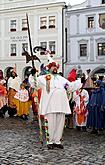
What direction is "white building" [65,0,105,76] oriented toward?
toward the camera

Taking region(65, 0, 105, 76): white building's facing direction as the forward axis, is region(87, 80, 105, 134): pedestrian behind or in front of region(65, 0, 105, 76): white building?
in front

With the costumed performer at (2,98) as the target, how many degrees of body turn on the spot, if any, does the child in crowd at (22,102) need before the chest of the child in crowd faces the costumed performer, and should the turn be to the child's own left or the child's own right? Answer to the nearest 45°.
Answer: approximately 135° to the child's own right

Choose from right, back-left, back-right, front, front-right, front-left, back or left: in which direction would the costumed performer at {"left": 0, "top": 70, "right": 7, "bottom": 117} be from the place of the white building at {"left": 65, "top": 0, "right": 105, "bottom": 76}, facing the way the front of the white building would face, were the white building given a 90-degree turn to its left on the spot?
right

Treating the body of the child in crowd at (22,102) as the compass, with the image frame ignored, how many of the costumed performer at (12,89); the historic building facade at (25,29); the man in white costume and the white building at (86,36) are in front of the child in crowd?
1

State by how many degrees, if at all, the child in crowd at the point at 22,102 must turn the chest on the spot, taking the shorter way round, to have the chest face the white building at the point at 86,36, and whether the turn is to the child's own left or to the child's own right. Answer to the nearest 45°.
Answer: approximately 180°

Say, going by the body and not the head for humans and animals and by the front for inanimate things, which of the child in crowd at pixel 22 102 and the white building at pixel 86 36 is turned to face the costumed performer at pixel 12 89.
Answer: the white building

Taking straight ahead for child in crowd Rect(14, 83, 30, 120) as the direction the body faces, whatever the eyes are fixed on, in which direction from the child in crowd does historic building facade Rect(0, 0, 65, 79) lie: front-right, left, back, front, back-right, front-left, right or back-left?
back

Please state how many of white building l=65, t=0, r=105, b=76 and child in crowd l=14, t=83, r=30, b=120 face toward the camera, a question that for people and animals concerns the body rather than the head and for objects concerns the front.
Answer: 2

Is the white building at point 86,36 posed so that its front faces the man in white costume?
yes

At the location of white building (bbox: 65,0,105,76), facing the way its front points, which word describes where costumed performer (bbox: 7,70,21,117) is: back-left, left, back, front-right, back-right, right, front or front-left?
front

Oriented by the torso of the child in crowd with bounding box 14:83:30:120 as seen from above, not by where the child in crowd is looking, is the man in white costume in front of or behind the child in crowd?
in front

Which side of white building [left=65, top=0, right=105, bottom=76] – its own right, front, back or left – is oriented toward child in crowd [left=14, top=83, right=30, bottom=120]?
front

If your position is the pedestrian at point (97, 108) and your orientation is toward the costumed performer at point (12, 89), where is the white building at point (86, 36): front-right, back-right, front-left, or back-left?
front-right

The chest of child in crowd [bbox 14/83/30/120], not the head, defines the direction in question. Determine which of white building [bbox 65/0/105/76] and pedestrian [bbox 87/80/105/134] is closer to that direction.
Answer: the pedestrian
